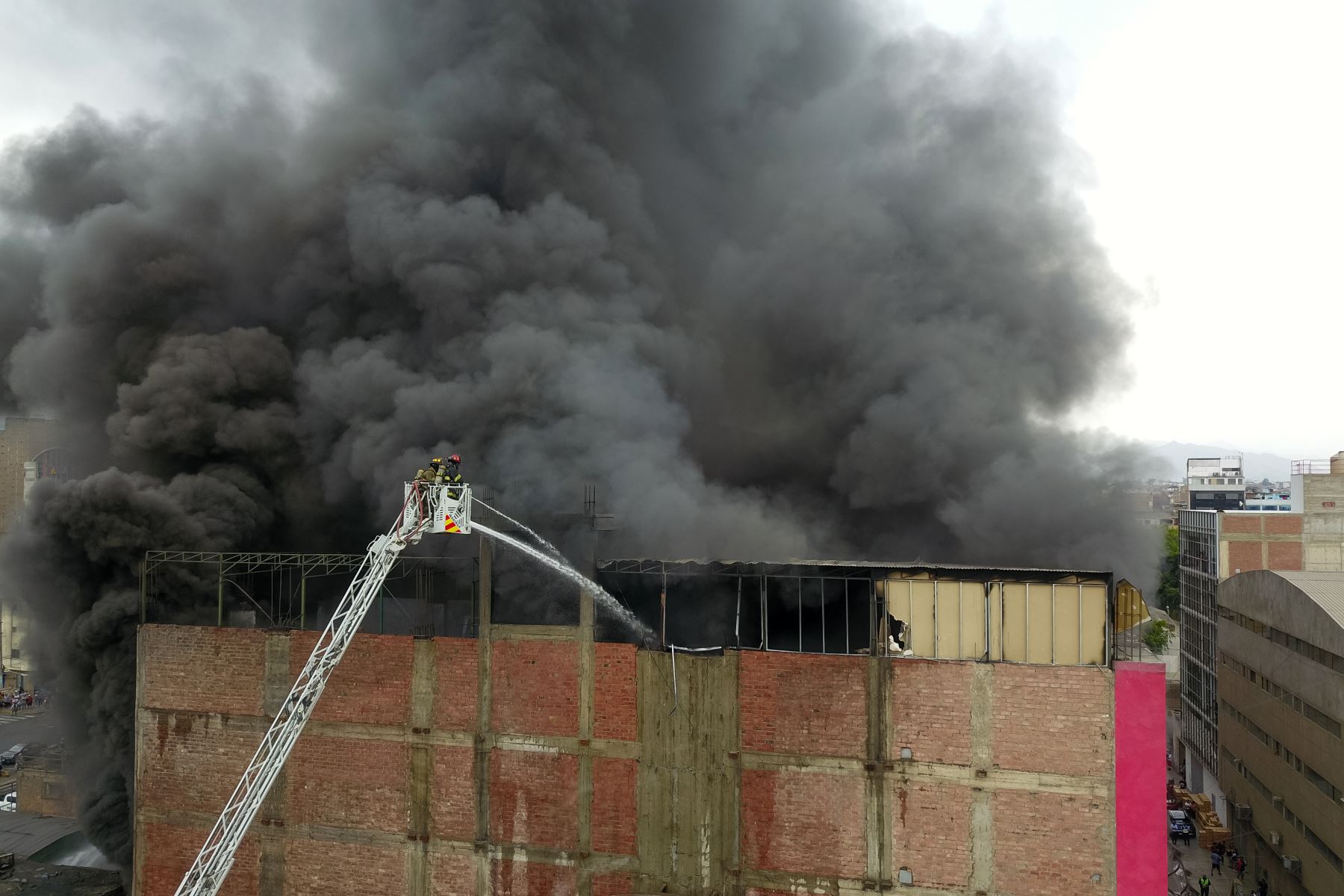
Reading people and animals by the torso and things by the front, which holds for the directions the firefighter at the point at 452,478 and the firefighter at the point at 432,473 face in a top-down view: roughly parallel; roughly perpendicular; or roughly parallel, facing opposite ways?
roughly parallel

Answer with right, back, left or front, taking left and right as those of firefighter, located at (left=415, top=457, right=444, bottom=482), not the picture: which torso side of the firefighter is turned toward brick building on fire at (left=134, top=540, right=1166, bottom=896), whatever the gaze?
front

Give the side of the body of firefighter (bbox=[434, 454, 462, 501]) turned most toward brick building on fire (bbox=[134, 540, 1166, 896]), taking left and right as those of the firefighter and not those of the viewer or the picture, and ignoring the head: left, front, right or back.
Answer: front
